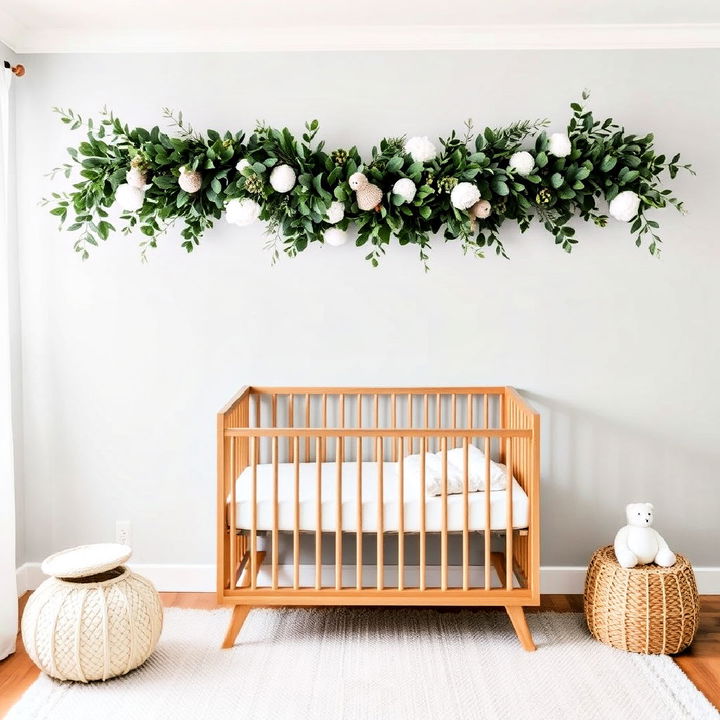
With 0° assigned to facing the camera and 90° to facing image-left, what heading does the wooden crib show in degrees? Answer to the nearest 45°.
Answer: approximately 0°

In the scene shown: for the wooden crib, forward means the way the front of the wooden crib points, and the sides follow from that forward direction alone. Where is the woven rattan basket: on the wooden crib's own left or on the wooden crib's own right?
on the wooden crib's own left

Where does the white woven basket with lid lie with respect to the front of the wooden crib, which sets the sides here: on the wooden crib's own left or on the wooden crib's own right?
on the wooden crib's own right

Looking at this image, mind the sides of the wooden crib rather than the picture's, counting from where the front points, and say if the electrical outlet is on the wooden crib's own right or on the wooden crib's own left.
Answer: on the wooden crib's own right
